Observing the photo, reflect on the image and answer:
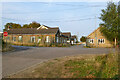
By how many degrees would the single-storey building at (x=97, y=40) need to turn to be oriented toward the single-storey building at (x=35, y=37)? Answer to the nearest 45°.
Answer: approximately 90° to its right

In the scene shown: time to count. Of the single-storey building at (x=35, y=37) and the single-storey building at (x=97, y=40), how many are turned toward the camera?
2

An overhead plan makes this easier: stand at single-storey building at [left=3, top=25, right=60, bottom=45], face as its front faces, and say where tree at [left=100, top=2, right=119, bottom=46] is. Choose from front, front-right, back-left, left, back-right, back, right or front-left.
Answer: front-left

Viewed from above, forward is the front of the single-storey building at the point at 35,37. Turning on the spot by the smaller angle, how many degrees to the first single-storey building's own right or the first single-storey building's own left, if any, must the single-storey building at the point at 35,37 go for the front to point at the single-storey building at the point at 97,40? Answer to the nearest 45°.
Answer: approximately 45° to the first single-storey building's own left

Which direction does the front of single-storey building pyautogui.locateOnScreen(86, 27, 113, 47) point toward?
toward the camera

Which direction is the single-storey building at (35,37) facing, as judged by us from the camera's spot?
facing the viewer
